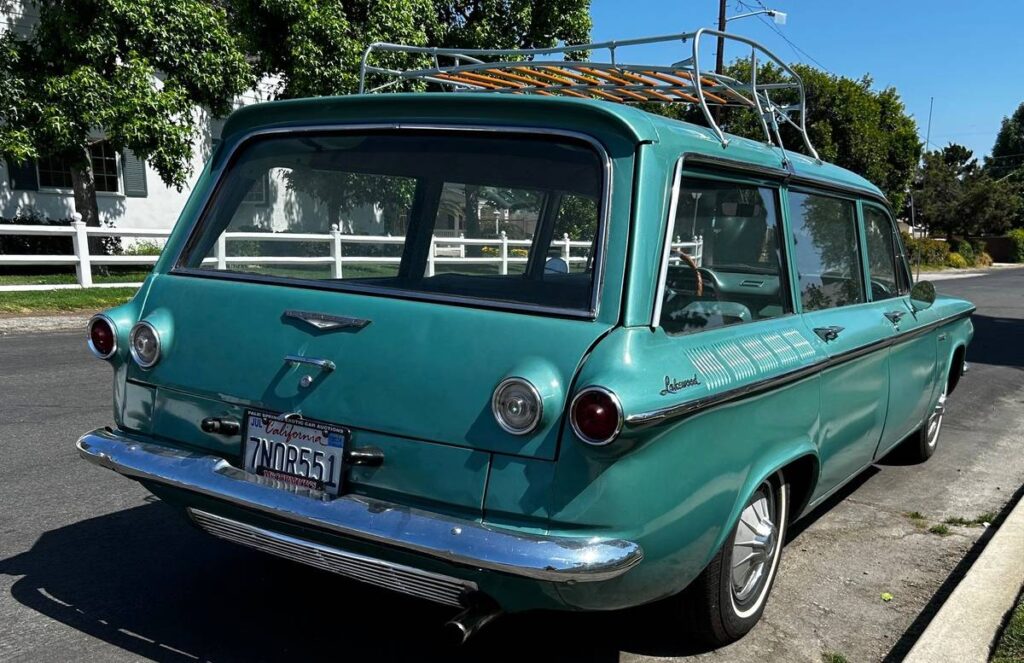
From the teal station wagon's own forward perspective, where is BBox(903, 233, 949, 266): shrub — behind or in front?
in front

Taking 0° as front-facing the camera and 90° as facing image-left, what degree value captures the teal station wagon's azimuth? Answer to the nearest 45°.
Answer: approximately 225°

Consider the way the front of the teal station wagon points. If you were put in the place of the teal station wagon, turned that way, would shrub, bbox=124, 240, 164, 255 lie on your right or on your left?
on your left

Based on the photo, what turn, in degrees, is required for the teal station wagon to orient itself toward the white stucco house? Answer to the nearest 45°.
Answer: approximately 90° to its left

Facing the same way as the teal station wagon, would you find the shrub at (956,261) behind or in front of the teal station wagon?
in front

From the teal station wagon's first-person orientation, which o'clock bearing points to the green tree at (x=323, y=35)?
The green tree is roughly at 10 o'clock from the teal station wagon.

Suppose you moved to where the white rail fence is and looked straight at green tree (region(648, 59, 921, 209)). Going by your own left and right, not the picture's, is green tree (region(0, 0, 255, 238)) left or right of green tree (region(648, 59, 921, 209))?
left

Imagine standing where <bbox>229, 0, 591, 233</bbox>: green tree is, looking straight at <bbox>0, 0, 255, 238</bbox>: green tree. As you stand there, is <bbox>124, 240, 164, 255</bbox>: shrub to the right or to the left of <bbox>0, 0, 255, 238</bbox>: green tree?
right

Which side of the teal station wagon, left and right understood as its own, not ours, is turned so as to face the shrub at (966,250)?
front

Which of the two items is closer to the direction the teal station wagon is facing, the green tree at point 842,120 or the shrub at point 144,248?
the green tree
